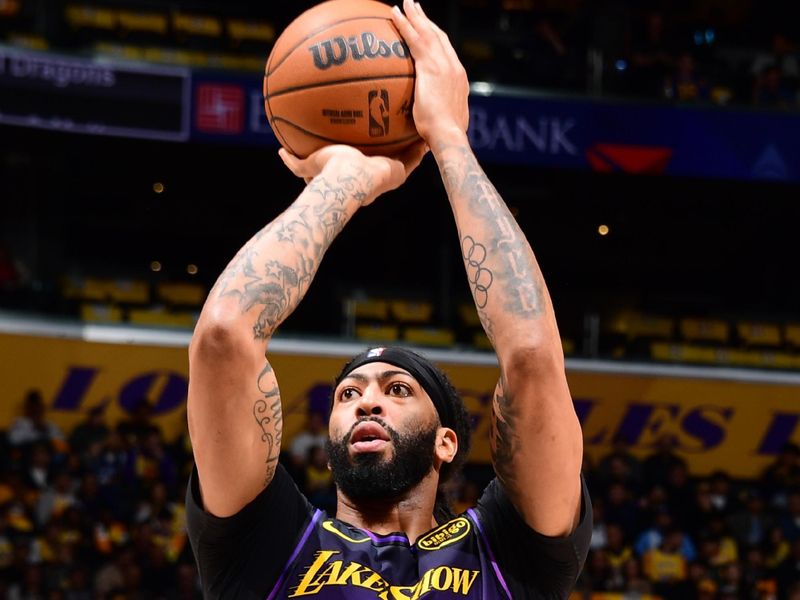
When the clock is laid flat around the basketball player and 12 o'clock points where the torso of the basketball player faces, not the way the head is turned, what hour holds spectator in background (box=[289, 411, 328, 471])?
The spectator in background is roughly at 6 o'clock from the basketball player.

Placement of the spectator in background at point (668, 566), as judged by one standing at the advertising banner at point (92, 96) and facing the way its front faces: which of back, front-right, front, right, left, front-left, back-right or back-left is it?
front-left

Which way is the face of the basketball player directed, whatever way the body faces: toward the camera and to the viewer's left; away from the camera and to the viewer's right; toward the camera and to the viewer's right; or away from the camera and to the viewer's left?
toward the camera and to the viewer's left

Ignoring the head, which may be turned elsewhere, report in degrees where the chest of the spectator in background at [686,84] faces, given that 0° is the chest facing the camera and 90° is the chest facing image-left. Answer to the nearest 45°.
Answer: approximately 0°
